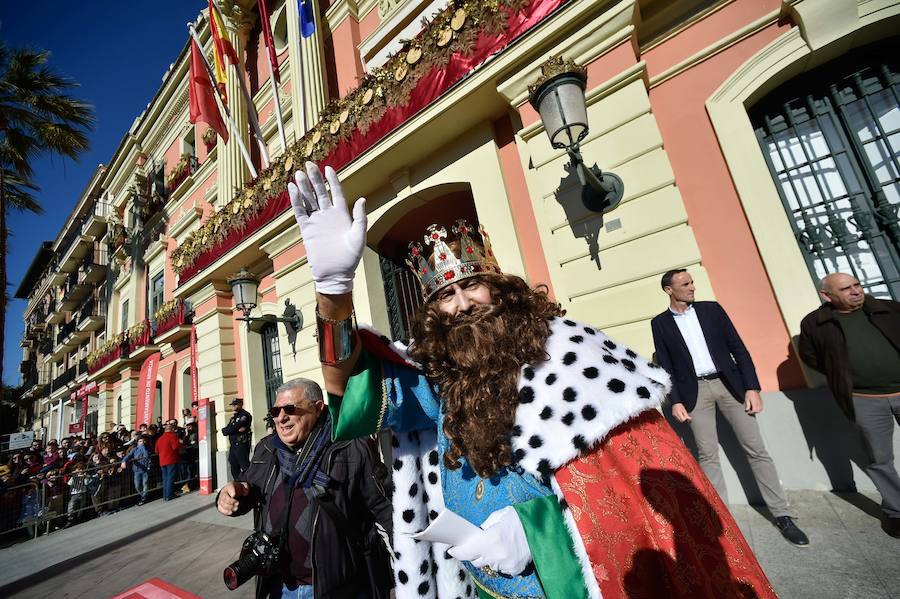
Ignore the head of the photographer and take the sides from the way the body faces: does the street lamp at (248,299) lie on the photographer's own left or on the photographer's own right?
on the photographer's own right

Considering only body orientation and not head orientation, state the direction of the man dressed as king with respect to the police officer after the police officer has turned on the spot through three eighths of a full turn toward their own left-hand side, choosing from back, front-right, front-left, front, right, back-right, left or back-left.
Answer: right

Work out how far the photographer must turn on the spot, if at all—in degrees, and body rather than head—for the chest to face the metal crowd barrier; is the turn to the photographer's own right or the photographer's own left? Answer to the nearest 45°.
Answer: approximately 90° to the photographer's own right

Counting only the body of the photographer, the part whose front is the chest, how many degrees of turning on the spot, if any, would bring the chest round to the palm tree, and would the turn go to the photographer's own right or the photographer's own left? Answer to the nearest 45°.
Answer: approximately 90° to the photographer's own right

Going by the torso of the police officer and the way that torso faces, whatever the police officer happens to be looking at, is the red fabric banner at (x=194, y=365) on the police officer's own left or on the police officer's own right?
on the police officer's own right

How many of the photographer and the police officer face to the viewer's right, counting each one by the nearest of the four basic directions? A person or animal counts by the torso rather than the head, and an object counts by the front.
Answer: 0

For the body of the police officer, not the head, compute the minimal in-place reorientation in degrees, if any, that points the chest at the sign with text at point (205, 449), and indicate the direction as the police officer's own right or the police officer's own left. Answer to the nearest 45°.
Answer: approximately 135° to the police officer's own right

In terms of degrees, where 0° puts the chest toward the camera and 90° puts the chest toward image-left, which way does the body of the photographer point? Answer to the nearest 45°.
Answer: approximately 45°

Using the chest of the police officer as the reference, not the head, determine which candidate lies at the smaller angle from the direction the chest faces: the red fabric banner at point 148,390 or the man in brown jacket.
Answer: the man in brown jacket

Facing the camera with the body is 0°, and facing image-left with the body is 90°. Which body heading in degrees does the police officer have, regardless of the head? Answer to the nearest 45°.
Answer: approximately 45°

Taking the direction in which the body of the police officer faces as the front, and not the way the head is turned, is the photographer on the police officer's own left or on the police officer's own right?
on the police officer's own left
